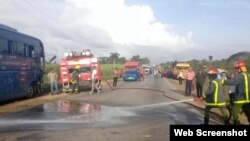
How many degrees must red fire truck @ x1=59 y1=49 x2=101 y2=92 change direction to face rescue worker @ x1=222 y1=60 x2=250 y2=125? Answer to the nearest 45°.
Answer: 0° — it already faces them

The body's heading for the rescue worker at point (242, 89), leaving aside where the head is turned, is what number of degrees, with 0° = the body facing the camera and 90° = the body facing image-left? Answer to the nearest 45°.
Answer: approximately 90°

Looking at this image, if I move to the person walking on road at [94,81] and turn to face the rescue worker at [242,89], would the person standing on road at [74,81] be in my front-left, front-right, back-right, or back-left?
back-right

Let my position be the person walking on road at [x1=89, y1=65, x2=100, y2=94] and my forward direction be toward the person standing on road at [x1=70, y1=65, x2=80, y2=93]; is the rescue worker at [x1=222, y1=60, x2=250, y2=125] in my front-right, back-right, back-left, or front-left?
back-left
